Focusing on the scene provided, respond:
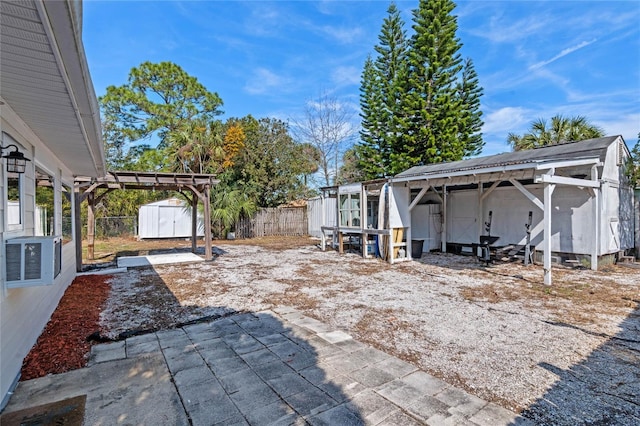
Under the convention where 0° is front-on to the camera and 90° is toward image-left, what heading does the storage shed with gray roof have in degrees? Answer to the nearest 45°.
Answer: approximately 45°

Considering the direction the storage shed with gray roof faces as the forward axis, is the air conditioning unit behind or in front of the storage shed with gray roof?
in front

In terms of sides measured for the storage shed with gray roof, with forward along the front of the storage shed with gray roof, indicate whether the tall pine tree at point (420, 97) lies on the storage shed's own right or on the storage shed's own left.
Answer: on the storage shed's own right

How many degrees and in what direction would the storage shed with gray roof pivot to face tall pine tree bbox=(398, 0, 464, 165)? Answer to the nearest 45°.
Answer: approximately 90° to its right

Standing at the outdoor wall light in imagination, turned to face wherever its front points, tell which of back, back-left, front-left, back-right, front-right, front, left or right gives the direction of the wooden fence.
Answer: front-left

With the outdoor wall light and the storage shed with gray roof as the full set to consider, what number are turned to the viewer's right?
1

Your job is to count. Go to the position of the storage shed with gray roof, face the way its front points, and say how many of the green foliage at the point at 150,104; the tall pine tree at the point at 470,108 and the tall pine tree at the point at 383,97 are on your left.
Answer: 0

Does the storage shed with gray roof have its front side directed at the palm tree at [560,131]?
no

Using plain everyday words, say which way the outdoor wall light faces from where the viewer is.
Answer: facing to the right of the viewer

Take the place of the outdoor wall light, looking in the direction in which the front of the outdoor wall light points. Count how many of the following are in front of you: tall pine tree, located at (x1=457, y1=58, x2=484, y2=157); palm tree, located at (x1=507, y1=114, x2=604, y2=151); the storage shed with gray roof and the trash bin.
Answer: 4

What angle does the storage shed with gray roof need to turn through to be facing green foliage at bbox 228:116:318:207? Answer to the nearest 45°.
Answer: approximately 45° to its right
